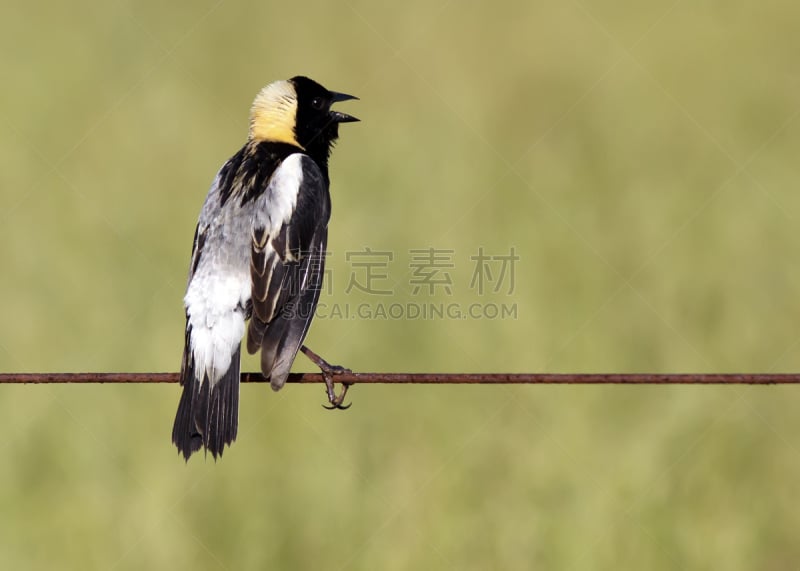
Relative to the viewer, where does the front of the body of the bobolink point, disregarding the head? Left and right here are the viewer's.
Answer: facing away from the viewer and to the right of the viewer
